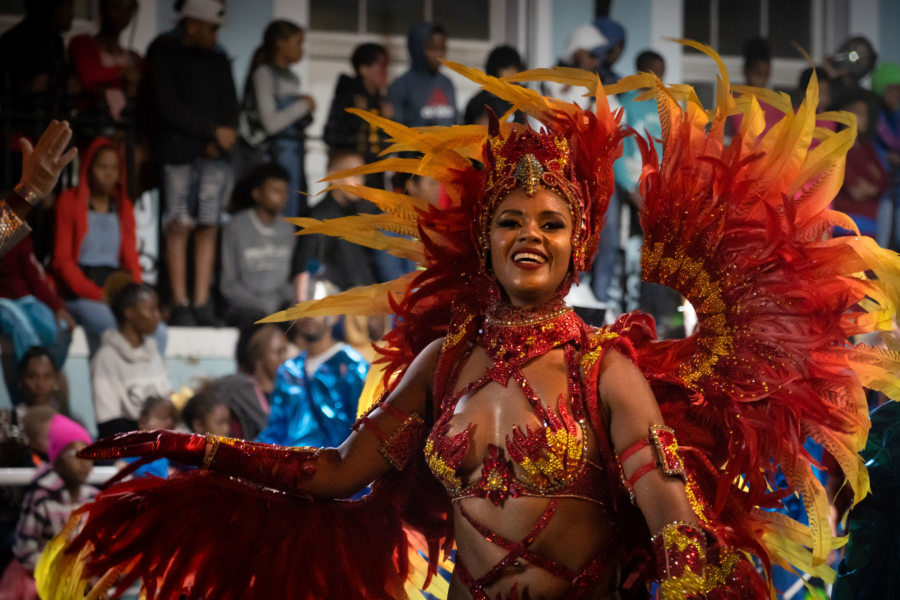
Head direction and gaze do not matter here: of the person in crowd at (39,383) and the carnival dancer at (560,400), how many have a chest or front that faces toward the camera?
2

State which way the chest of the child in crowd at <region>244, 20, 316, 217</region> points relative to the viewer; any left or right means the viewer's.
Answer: facing to the right of the viewer

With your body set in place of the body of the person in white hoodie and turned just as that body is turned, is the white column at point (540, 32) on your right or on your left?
on your left

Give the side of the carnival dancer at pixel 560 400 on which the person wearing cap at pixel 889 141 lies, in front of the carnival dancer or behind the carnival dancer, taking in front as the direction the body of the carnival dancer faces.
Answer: behind

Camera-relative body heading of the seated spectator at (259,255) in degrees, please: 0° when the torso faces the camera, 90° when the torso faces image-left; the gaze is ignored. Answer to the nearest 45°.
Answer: approximately 315°

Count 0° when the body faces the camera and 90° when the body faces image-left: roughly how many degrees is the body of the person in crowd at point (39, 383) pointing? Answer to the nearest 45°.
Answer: approximately 0°

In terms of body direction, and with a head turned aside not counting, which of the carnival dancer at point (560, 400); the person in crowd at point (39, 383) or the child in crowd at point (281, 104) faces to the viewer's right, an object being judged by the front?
the child in crowd at point (281, 104)

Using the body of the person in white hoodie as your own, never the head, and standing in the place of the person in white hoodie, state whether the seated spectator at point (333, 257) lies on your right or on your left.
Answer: on your left

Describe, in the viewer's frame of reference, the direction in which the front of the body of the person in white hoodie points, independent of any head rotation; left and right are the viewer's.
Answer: facing the viewer and to the right of the viewer
